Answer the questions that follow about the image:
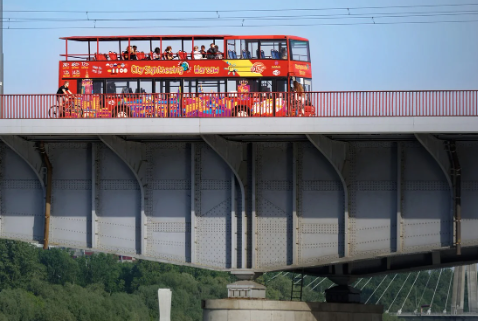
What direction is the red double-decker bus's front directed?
to the viewer's right

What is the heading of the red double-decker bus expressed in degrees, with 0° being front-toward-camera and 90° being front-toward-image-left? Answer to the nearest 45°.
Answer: approximately 270°
